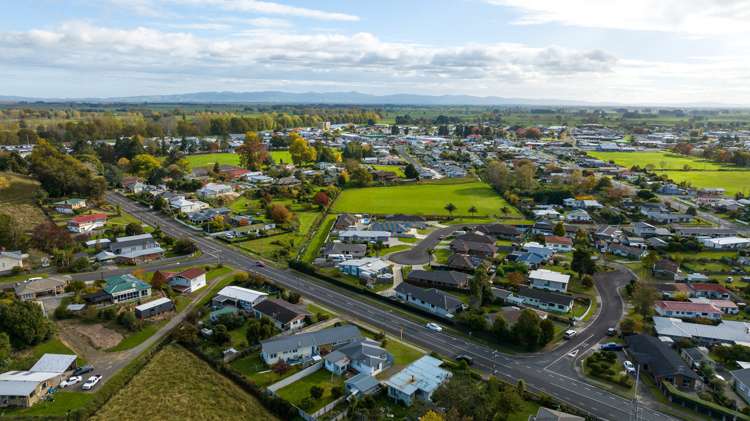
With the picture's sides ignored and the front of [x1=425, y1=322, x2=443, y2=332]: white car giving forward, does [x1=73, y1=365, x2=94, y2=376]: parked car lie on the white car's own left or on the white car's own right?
on the white car's own right

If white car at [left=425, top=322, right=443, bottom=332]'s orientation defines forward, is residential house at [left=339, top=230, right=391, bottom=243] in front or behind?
behind

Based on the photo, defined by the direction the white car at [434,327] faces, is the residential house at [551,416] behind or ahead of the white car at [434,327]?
ahead

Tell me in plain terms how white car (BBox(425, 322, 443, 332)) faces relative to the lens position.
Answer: facing the viewer and to the right of the viewer

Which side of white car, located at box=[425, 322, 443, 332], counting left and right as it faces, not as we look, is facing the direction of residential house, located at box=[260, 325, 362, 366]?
right

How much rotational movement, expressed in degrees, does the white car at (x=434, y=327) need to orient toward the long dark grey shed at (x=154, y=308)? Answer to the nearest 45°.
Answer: approximately 135° to its right

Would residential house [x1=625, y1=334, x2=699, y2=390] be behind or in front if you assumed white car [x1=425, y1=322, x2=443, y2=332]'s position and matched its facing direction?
in front

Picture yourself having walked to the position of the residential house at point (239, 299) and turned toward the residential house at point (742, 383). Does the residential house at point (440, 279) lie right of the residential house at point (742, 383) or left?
left

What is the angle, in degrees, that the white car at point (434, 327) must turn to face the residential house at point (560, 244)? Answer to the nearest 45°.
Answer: approximately 90° to its left

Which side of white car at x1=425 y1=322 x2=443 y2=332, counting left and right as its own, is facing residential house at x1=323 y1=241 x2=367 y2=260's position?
back

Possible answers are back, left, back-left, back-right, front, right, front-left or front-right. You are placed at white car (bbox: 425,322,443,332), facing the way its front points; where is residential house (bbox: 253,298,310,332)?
back-right

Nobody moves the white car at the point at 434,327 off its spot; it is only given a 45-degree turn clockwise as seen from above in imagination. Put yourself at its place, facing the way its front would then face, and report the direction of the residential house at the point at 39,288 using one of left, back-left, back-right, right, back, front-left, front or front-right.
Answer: right

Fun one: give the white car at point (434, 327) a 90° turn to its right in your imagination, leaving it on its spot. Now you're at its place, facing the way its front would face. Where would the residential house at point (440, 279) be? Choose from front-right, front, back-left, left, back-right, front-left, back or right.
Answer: back-right
